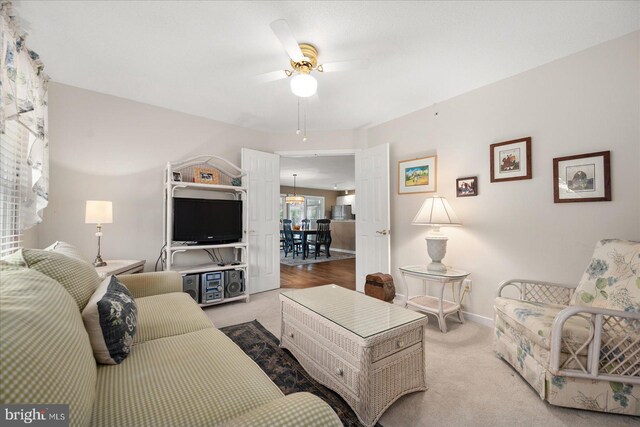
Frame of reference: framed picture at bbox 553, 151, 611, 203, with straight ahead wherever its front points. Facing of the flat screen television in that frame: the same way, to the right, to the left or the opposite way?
to the left

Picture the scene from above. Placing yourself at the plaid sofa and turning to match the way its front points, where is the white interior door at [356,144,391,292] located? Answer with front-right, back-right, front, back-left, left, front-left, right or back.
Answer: front-left

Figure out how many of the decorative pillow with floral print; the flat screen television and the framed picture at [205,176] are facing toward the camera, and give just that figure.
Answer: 2

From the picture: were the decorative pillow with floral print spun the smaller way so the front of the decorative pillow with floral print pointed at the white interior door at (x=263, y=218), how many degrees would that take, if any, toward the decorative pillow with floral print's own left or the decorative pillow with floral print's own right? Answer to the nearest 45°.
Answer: approximately 45° to the decorative pillow with floral print's own left

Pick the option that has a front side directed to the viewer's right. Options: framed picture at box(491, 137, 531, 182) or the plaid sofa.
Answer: the plaid sofa

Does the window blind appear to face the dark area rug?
yes

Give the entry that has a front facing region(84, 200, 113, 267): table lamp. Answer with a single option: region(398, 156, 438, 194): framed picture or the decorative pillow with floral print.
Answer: the framed picture

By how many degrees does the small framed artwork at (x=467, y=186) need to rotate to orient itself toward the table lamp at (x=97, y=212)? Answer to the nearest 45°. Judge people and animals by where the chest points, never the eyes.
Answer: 0° — it already faces it
